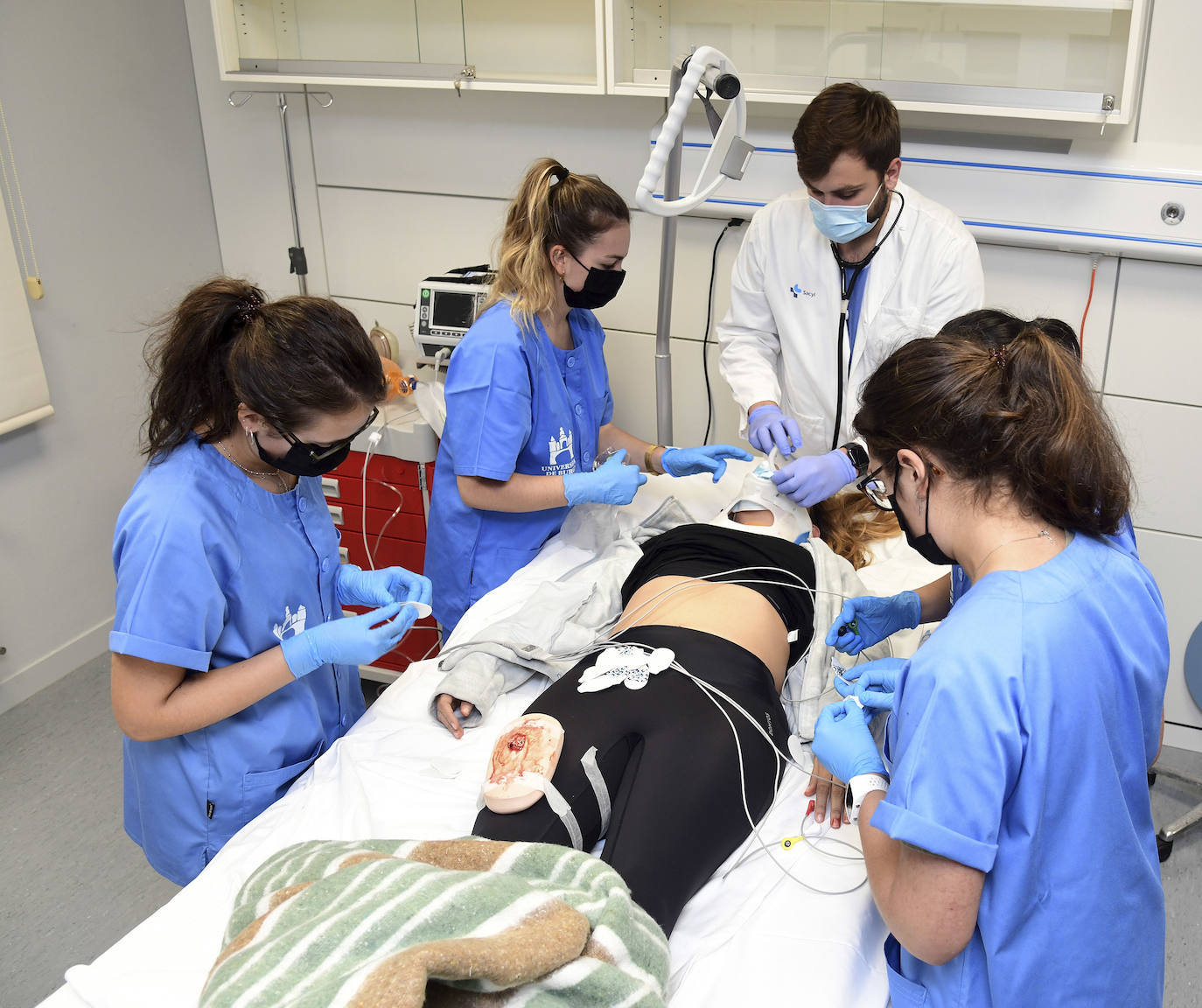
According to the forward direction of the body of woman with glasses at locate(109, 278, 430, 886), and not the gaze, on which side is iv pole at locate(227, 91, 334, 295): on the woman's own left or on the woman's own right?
on the woman's own left

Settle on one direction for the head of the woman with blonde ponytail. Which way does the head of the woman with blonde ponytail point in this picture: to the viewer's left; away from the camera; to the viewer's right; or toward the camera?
to the viewer's right

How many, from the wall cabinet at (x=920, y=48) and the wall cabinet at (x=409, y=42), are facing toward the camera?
2

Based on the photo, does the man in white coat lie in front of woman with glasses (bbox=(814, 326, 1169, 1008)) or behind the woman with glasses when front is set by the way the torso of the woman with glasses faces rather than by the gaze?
in front

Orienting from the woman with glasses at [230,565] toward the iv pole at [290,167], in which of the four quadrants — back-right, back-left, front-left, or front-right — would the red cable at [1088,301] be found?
front-right

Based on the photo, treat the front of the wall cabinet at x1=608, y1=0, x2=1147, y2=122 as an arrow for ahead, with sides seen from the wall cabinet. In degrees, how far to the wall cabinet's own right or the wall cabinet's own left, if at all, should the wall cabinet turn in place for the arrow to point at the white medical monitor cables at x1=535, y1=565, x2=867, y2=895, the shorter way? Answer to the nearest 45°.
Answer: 0° — it already faces it

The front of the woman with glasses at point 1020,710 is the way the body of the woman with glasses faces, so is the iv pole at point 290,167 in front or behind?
in front

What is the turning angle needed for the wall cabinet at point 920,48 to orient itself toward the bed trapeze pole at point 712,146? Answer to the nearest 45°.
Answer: approximately 45° to its right

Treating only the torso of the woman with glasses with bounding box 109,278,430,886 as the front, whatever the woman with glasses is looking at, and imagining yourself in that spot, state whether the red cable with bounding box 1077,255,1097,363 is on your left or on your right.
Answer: on your left

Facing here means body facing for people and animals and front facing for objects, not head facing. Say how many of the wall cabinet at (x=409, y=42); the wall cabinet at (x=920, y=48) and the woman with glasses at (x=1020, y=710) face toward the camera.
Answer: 2

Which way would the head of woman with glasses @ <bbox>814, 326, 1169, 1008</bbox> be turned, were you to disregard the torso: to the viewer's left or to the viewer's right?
to the viewer's left

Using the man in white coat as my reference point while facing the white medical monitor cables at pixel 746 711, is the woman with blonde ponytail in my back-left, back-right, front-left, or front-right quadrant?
front-right

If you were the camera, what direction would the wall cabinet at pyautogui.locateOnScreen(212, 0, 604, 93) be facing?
facing the viewer

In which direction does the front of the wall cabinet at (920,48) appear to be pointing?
toward the camera

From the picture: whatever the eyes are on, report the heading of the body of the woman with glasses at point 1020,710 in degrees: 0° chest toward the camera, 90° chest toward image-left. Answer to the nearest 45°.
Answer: approximately 135°

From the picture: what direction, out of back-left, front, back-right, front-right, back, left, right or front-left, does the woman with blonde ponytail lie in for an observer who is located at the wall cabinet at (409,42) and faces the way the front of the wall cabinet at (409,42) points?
front

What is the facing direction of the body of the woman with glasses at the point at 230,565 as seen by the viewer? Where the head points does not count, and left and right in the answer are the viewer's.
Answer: facing the viewer and to the right of the viewer
